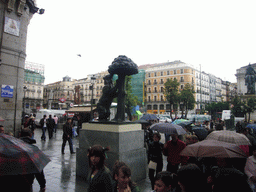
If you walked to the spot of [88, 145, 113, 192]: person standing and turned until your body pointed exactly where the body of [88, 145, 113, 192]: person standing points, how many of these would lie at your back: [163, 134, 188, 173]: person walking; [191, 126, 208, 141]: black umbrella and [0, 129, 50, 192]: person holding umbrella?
2

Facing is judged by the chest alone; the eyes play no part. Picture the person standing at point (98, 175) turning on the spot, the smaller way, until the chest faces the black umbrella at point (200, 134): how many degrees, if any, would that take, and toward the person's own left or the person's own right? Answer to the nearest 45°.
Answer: approximately 180°

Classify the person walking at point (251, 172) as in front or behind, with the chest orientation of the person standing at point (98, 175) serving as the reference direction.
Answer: behind

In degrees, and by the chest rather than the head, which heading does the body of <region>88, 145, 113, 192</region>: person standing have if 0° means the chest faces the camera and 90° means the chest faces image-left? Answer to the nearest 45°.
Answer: approximately 45°
